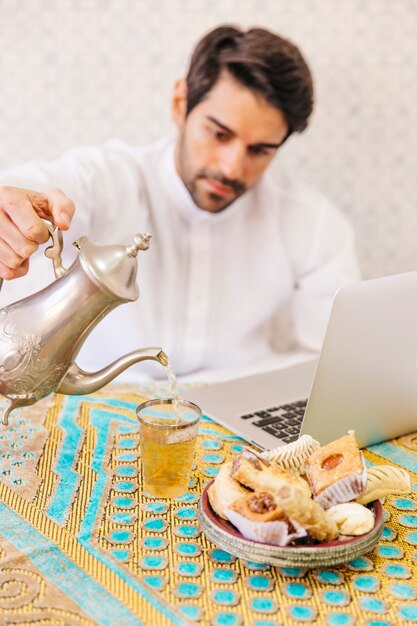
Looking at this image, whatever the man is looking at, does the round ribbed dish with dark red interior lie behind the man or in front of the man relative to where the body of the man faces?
in front

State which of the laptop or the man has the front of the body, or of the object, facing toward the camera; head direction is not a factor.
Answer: the man

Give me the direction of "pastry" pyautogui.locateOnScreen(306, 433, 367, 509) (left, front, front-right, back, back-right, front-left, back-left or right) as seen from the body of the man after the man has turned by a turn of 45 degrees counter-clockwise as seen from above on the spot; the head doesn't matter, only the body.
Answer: front-right

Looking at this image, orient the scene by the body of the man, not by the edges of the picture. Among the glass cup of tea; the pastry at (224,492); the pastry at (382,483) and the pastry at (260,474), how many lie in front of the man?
4

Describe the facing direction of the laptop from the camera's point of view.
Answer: facing away from the viewer and to the left of the viewer

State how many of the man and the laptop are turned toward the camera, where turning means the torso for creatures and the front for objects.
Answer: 1

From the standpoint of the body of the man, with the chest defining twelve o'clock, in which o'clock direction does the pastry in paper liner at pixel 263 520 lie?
The pastry in paper liner is roughly at 12 o'clock from the man.

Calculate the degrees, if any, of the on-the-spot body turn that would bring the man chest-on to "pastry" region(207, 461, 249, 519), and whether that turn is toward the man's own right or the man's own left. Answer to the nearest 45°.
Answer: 0° — they already face it

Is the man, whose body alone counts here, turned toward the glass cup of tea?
yes

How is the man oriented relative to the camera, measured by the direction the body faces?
toward the camera

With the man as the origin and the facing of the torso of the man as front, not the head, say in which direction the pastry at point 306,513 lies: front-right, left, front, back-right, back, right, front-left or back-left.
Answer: front

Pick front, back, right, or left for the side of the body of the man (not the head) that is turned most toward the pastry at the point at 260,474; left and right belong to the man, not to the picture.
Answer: front

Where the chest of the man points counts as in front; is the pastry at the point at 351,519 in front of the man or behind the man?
in front

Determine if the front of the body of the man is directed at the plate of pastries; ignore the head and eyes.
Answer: yes

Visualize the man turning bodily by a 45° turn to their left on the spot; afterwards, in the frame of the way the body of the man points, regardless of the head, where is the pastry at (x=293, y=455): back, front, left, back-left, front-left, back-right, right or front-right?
front-right
